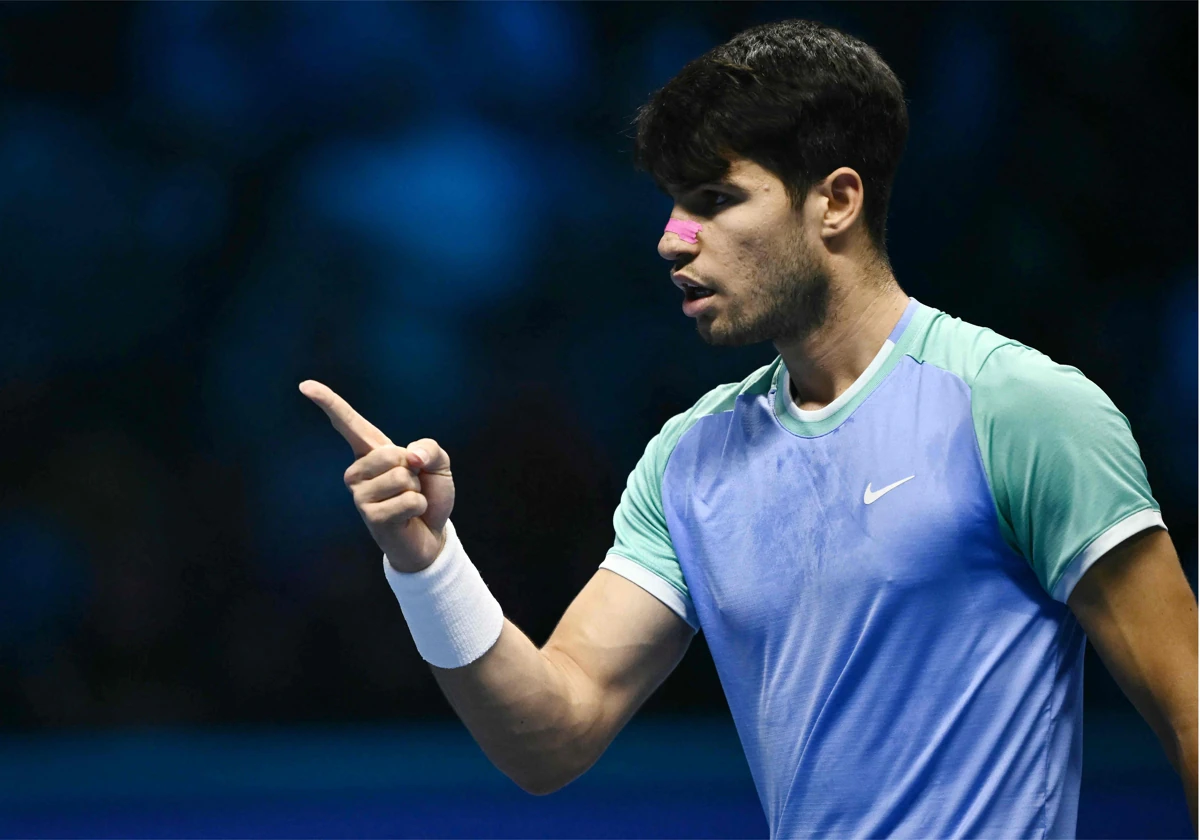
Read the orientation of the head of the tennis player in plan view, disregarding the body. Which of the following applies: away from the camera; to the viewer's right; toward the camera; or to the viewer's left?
to the viewer's left

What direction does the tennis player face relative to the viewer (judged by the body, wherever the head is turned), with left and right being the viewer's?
facing the viewer and to the left of the viewer
